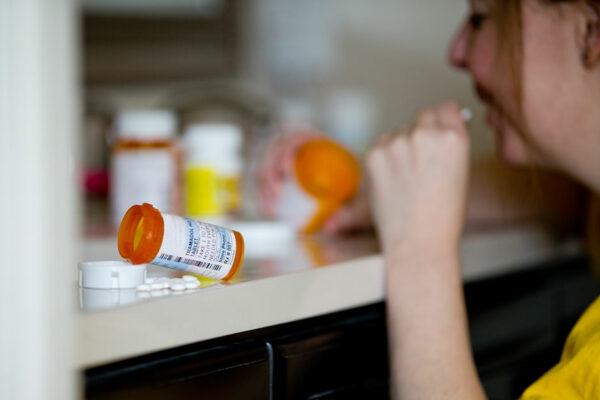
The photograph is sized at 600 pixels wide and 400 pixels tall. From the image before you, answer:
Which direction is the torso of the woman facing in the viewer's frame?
to the viewer's left

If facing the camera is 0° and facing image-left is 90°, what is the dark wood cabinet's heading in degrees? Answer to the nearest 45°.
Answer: approximately 315°

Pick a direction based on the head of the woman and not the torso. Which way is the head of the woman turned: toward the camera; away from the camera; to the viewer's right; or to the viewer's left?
to the viewer's left

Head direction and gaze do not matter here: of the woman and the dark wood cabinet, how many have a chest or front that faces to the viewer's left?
1
